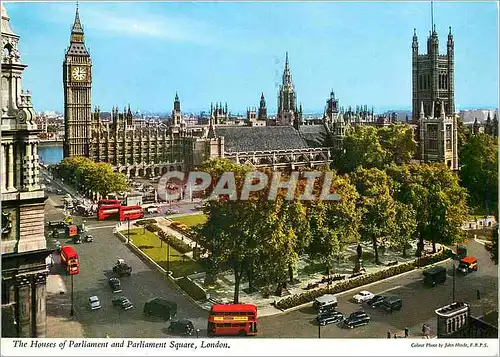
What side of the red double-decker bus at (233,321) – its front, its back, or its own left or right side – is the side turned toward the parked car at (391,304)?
back

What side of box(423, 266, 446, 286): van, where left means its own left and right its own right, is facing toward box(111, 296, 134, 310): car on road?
front

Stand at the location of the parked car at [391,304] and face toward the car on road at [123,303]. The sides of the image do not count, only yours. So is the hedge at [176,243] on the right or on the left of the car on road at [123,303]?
right

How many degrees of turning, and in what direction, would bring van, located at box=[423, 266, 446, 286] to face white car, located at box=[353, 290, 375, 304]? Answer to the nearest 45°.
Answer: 0° — it already faces it

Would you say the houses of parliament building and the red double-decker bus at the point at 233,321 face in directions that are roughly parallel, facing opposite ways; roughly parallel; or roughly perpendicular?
roughly perpendicular

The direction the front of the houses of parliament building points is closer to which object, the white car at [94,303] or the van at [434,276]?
the white car

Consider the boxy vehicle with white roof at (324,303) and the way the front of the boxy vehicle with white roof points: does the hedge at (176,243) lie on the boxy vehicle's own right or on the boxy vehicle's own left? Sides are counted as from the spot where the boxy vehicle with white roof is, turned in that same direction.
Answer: on the boxy vehicle's own right

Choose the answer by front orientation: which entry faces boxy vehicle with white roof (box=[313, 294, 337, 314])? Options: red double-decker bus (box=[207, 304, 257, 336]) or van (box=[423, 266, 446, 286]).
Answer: the van

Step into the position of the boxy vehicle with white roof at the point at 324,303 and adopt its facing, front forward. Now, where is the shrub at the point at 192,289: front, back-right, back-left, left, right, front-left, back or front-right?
front-right

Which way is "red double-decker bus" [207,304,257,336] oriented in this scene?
to the viewer's left

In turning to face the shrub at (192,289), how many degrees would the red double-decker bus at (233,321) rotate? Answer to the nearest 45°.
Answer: approximately 45° to its right

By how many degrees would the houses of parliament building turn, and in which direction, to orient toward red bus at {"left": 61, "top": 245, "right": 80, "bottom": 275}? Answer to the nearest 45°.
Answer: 0° — it already faces it

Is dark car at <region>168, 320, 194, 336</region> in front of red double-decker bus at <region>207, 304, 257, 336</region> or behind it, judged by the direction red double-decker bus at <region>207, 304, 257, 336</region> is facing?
in front

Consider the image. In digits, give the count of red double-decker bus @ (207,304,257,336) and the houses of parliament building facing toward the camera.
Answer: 1

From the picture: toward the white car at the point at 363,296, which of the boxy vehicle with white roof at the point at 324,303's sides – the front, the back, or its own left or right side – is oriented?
back

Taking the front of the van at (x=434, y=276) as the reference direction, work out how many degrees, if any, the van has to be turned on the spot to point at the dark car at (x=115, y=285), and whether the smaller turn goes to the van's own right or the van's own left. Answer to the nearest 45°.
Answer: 0° — it already faces it

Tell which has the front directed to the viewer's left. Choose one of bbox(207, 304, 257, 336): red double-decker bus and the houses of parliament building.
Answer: the red double-decker bus
